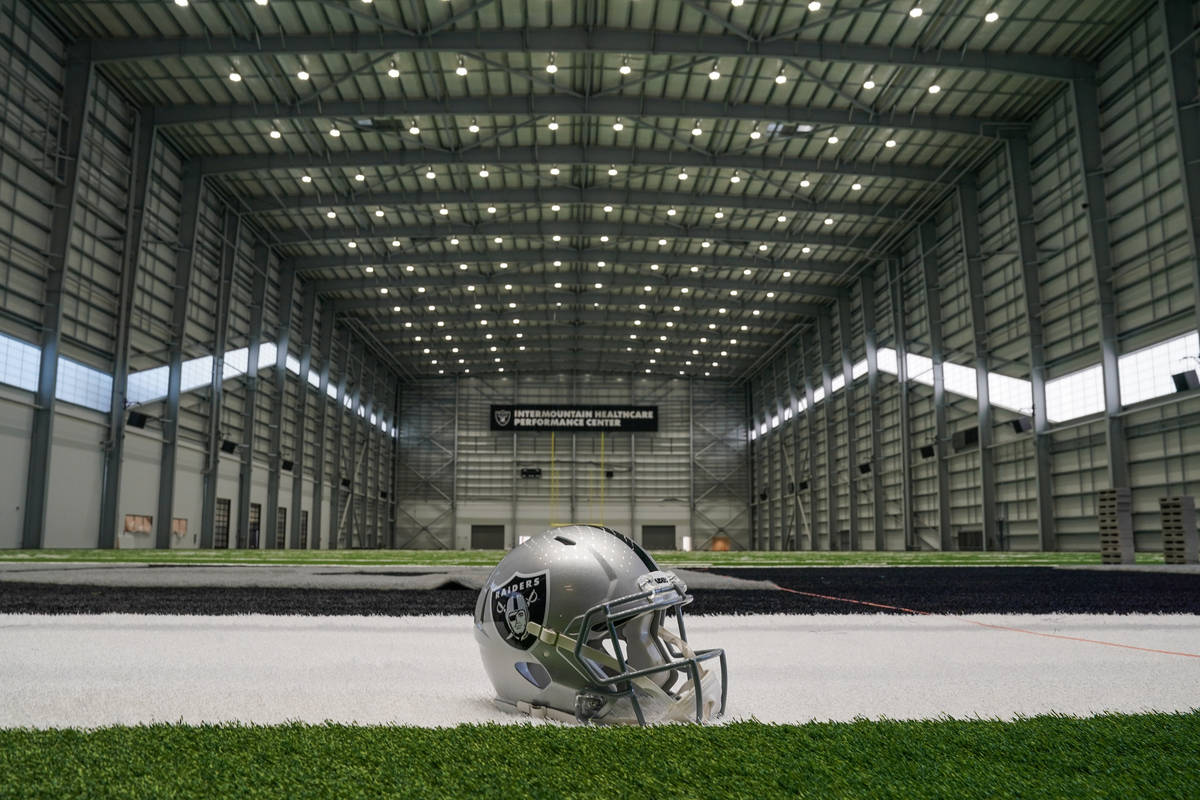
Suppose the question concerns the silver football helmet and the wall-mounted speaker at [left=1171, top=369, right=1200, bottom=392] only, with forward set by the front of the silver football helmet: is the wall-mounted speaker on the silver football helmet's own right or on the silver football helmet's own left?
on the silver football helmet's own left

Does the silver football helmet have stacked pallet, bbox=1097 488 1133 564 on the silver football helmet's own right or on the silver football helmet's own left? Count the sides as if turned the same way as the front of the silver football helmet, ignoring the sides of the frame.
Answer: on the silver football helmet's own left

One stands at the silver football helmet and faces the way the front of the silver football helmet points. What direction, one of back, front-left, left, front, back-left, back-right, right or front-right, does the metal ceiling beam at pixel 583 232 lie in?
back-left

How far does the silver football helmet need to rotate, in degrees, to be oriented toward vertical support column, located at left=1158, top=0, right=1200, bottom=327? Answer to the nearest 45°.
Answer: approximately 90° to its left

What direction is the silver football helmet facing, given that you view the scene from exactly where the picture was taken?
facing the viewer and to the right of the viewer

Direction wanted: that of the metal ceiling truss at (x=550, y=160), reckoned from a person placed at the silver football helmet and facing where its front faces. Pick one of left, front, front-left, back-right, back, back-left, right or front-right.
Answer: back-left

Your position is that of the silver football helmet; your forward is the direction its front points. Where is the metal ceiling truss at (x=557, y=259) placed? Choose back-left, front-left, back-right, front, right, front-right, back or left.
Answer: back-left

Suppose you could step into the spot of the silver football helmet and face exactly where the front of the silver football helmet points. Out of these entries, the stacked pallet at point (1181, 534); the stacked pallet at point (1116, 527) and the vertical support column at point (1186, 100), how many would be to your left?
3

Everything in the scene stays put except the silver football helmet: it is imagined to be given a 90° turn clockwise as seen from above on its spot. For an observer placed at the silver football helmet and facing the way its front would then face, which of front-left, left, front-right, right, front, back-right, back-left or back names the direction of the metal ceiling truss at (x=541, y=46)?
back-right

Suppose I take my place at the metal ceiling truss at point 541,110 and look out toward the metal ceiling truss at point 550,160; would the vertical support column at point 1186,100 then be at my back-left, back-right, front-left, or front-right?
back-right

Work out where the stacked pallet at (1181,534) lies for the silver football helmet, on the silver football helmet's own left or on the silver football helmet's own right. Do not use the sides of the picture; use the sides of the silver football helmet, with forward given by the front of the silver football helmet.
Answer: on the silver football helmet's own left

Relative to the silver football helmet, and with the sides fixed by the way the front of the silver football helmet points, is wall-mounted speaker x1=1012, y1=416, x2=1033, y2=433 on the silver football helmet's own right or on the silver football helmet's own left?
on the silver football helmet's own left

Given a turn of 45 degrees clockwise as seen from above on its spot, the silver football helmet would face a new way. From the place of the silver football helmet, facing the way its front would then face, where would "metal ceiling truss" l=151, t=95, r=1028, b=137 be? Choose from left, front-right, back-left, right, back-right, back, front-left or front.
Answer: back

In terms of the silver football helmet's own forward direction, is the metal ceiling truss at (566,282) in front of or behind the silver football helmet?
behind
